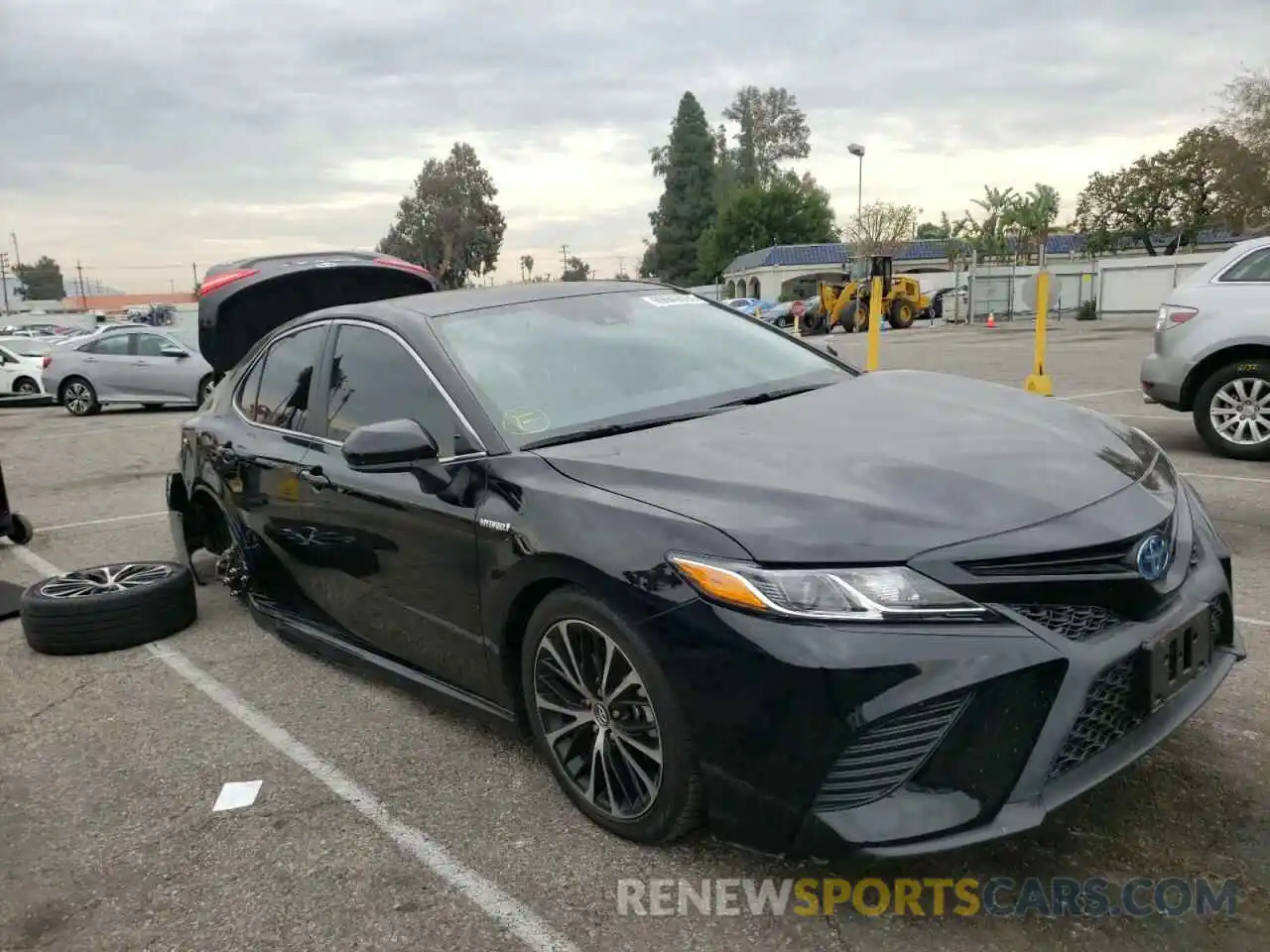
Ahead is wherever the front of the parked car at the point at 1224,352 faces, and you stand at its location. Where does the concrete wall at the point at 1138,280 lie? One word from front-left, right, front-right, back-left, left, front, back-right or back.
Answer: left

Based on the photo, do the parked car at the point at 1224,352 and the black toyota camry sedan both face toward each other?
no

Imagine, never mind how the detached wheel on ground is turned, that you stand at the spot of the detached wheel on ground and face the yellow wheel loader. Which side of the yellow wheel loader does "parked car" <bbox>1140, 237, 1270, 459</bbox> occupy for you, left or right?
right

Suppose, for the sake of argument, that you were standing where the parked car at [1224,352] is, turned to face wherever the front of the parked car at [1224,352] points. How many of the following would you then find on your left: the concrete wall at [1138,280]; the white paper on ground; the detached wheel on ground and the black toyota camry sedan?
1

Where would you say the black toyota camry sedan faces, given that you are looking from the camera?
facing the viewer and to the right of the viewer

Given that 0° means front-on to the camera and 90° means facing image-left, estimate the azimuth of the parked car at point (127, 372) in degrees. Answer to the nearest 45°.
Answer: approximately 270°

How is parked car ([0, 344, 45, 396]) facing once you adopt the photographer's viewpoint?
facing to the right of the viewer

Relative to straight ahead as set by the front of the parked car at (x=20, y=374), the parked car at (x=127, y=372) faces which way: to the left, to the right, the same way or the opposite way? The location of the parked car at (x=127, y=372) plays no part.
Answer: the same way

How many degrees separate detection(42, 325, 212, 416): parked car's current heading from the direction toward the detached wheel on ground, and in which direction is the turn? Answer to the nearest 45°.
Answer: approximately 90° to its right

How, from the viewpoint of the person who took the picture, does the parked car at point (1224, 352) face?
facing to the right of the viewer

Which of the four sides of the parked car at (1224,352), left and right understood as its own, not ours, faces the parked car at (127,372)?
back

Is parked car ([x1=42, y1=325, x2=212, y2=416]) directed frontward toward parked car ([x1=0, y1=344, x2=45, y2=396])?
no

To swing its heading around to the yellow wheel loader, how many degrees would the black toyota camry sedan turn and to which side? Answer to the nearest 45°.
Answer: approximately 135° to its left

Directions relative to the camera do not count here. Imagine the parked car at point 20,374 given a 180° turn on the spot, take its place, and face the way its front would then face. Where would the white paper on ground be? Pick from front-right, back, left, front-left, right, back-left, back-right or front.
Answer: left

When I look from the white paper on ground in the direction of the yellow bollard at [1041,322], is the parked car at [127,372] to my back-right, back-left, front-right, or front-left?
front-left

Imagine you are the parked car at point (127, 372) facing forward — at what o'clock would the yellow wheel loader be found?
The yellow wheel loader is roughly at 11 o'clock from the parked car.

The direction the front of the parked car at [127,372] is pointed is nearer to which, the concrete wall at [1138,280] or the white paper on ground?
the concrete wall
